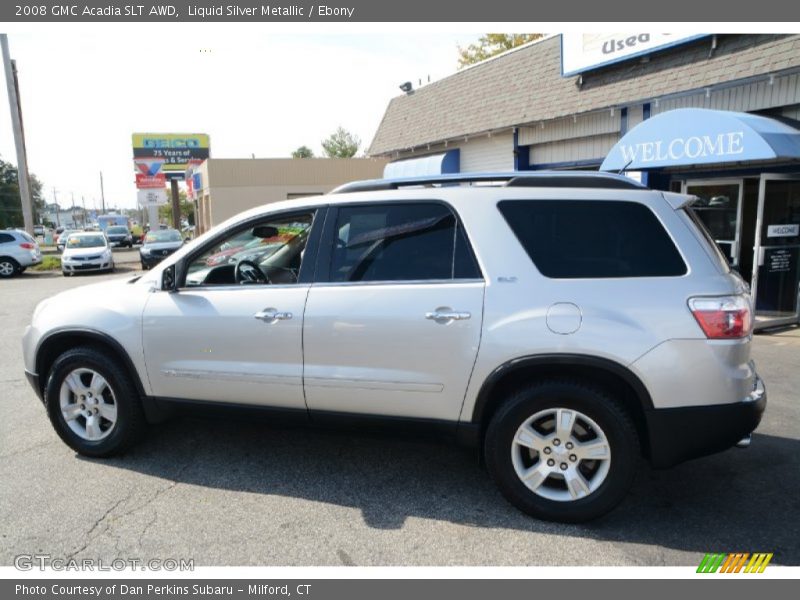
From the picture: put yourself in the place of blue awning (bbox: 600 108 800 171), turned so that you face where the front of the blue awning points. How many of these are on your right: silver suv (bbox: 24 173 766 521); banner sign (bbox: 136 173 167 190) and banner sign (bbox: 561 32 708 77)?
2

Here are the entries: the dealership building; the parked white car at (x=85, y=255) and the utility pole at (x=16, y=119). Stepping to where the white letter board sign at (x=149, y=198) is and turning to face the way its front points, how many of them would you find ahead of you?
3

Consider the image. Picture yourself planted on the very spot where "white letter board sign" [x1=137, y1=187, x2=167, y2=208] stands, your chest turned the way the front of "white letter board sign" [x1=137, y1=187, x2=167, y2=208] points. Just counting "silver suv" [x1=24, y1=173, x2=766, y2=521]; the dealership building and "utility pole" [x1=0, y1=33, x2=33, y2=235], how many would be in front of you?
3

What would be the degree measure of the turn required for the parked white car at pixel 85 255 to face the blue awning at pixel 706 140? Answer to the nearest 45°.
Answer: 0° — it already faces it

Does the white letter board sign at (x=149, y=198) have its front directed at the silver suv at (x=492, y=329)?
yes

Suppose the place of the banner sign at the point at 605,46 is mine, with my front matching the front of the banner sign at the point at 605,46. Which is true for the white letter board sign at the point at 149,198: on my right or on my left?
on my right

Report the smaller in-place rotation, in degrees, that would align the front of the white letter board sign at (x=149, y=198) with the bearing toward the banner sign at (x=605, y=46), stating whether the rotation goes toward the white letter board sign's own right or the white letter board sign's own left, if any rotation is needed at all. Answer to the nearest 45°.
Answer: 0° — it already faces it

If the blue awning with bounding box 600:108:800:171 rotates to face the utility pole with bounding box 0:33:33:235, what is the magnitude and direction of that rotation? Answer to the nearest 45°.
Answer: approximately 45° to its right

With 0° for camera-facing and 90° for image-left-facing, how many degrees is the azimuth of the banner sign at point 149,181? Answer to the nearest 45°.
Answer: approximately 0°
